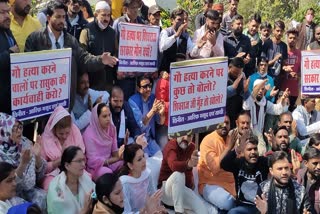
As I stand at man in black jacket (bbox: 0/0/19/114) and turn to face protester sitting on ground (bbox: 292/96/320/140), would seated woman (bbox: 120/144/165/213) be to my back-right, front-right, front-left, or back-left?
front-right

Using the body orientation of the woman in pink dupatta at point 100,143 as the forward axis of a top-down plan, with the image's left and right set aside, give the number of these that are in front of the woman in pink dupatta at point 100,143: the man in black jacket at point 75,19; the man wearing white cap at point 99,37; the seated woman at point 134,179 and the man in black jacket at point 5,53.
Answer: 1

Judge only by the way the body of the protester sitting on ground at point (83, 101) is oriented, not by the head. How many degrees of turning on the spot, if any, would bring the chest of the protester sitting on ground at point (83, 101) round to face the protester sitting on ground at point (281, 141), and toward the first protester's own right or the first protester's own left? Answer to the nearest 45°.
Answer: approximately 45° to the first protester's own left

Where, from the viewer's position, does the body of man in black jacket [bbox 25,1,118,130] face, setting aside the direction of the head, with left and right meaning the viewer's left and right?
facing the viewer and to the right of the viewer

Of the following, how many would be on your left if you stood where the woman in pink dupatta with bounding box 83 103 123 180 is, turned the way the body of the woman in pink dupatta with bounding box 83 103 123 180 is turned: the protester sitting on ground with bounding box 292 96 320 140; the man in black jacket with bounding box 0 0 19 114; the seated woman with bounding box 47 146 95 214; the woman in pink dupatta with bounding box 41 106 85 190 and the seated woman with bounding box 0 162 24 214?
1

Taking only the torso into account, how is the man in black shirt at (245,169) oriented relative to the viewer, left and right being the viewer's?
facing the viewer

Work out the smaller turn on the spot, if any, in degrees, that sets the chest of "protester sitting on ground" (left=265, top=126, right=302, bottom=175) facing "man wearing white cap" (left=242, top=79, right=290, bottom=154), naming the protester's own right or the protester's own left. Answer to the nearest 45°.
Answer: approximately 180°

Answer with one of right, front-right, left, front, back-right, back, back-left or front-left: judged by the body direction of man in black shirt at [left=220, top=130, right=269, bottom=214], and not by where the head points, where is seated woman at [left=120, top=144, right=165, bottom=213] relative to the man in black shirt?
front-right

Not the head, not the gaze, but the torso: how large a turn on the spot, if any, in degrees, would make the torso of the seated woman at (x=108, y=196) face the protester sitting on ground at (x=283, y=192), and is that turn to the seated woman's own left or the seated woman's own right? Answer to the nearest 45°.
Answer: approximately 45° to the seated woman's own left

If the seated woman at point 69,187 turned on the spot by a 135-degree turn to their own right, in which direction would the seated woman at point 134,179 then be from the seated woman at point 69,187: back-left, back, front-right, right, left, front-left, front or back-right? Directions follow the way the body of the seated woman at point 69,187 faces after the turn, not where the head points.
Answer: back-right

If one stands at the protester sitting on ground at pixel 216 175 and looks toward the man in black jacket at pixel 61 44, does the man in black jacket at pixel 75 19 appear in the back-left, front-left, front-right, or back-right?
front-right

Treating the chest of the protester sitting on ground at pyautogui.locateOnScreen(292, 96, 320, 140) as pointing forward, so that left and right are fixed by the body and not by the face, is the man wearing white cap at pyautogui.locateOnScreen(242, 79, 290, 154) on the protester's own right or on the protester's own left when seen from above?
on the protester's own right

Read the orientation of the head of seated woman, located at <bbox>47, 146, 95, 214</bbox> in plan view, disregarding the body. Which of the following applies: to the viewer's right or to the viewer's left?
to the viewer's right
